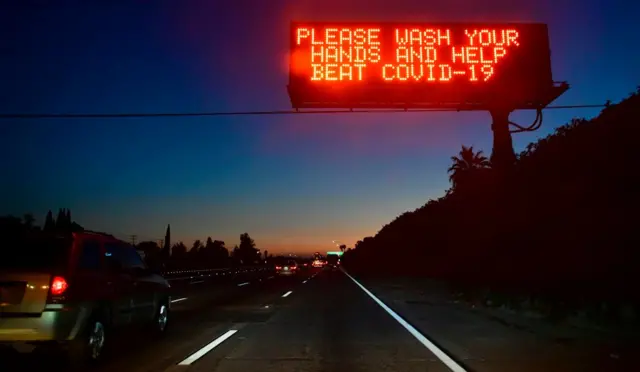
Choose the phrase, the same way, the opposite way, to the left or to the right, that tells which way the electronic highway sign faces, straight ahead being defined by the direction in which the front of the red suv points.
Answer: the opposite way

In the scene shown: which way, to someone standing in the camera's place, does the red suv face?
facing away from the viewer and to the right of the viewer

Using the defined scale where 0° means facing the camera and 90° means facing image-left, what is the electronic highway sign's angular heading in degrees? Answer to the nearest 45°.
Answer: approximately 0°

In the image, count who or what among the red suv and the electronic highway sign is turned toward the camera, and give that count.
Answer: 1
